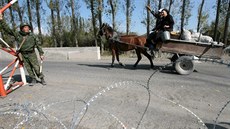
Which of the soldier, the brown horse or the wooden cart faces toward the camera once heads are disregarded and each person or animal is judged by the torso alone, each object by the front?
the soldier

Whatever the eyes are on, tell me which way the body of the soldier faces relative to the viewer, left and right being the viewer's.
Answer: facing the viewer

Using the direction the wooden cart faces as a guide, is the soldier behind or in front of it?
in front

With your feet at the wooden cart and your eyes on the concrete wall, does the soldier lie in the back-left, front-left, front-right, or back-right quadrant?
front-left

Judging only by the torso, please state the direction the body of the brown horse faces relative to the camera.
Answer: to the viewer's left

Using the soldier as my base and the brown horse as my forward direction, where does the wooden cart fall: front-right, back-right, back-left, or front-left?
front-right

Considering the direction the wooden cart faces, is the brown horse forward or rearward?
forward

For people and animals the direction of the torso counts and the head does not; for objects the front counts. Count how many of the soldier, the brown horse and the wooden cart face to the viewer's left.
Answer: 2

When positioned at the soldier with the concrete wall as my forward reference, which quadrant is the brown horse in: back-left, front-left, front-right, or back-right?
front-right

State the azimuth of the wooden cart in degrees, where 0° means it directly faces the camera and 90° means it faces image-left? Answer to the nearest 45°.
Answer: approximately 90°

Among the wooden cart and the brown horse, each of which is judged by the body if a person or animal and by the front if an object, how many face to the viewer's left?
2
